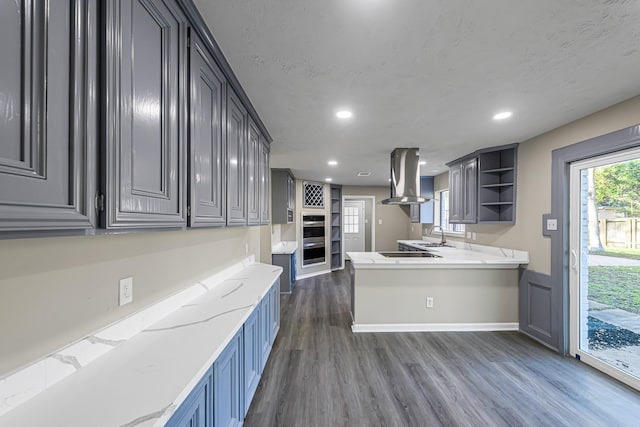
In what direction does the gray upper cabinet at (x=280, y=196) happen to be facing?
to the viewer's right

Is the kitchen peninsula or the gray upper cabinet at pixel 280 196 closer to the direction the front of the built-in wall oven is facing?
the kitchen peninsula

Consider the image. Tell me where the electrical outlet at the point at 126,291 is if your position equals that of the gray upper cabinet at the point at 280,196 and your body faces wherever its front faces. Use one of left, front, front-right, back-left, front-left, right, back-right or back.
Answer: right

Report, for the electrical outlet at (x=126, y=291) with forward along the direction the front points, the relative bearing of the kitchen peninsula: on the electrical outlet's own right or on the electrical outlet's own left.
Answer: on the electrical outlet's own left

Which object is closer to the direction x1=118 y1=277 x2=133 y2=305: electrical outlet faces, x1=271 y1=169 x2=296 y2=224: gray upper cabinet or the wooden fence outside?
the wooden fence outside

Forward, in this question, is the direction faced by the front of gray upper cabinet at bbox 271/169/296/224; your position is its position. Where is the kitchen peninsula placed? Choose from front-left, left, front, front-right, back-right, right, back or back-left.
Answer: front-right

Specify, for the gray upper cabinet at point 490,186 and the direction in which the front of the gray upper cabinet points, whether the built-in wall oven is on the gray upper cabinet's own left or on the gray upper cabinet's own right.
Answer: on the gray upper cabinet's own right

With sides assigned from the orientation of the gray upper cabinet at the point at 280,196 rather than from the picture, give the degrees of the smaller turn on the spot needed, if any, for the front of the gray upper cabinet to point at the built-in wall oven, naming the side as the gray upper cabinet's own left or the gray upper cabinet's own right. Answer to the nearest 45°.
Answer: approximately 45° to the gray upper cabinet's own left

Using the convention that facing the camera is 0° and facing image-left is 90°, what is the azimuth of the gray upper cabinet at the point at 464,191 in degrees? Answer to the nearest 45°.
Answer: approximately 45°

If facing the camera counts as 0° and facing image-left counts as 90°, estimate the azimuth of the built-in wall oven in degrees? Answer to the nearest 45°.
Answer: approximately 315°

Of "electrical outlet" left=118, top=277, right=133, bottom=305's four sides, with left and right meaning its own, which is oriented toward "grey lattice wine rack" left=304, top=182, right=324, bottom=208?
left
